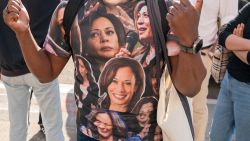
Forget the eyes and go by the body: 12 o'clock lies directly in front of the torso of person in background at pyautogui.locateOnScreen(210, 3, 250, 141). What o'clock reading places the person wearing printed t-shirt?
The person wearing printed t-shirt is roughly at 1 o'clock from the person in background.

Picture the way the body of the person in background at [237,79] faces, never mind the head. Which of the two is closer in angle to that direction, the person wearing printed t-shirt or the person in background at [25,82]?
the person wearing printed t-shirt

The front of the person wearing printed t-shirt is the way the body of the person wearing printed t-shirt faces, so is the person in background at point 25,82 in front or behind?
behind

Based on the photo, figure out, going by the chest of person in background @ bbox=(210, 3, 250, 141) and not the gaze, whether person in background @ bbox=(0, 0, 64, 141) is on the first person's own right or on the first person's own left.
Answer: on the first person's own right

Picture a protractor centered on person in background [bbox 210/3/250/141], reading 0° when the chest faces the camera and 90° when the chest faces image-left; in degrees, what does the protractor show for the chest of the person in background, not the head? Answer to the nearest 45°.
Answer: approximately 0°

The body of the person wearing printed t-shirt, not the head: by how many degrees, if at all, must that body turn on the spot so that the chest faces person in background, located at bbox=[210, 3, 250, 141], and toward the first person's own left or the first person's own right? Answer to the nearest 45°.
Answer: approximately 135° to the first person's own left

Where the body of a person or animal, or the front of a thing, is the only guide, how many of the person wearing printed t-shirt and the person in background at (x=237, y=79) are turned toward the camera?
2
